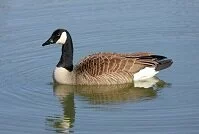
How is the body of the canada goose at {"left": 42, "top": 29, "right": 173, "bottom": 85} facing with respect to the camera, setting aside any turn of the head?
to the viewer's left
